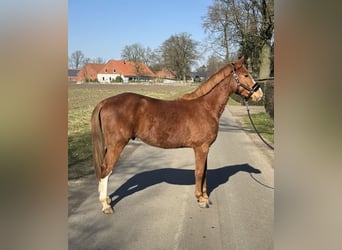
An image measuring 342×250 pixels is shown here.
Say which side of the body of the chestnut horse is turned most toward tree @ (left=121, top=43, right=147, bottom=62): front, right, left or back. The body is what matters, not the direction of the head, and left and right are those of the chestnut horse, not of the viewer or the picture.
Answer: left

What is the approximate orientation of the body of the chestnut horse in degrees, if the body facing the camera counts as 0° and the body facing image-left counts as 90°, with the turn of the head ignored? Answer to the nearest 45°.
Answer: approximately 270°
